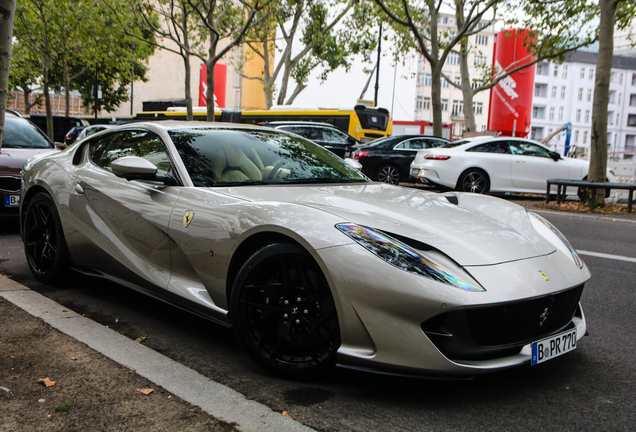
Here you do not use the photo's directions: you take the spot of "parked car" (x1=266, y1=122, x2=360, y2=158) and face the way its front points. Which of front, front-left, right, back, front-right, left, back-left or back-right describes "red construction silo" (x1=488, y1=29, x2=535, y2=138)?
front-left

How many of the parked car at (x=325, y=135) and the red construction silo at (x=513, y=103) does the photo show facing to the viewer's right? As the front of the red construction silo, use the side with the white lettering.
1

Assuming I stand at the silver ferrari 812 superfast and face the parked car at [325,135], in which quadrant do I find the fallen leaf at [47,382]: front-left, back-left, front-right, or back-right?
back-left

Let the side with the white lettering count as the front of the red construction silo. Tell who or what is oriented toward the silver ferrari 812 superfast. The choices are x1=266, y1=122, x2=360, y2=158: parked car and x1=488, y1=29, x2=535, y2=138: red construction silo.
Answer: the red construction silo

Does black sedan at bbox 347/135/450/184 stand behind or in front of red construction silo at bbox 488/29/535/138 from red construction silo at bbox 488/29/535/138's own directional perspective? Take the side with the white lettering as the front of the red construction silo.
in front

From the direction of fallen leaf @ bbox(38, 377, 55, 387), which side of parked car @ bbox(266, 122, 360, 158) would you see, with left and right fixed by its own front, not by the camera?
right

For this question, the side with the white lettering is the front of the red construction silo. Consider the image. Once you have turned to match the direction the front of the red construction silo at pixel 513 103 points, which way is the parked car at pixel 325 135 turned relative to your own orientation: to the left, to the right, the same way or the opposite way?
to the left

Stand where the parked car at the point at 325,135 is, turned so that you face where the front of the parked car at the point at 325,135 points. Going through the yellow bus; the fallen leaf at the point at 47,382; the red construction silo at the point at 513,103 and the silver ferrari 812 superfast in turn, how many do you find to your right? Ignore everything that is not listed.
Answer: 2

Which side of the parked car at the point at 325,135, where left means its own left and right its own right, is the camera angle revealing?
right

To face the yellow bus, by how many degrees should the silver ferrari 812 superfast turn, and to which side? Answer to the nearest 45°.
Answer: approximately 135° to its left

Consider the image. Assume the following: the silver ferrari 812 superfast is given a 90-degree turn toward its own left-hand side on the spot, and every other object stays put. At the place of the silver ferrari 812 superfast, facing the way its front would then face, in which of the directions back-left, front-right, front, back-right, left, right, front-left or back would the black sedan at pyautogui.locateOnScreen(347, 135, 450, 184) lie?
front-left

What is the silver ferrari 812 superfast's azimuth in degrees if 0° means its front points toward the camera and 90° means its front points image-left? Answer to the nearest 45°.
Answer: approximately 315°

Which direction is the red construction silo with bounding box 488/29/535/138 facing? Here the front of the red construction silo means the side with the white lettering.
toward the camera
